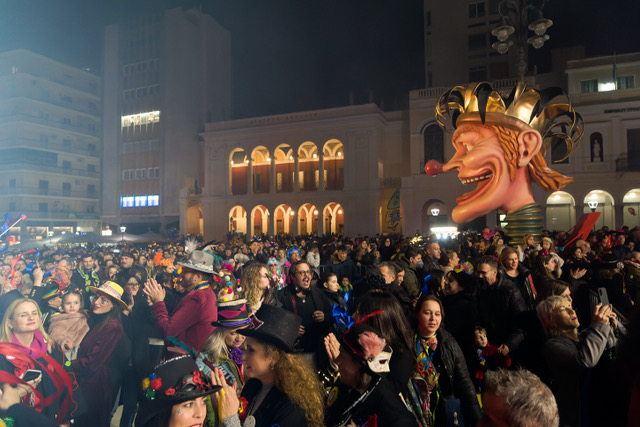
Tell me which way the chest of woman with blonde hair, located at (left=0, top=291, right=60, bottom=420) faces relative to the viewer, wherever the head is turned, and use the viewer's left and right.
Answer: facing the viewer and to the right of the viewer

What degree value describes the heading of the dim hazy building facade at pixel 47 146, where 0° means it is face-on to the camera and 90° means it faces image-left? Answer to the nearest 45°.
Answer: approximately 315°

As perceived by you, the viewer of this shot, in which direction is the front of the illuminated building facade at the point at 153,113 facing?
facing the viewer and to the left of the viewer

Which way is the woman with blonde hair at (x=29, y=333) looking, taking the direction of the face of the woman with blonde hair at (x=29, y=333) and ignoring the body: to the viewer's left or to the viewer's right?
to the viewer's right

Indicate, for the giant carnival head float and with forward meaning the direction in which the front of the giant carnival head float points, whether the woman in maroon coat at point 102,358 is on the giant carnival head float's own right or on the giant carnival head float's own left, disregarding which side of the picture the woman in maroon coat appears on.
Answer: on the giant carnival head float's own left

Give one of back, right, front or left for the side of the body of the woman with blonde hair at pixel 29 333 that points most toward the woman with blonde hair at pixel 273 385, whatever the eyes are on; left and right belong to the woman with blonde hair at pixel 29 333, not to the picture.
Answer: front

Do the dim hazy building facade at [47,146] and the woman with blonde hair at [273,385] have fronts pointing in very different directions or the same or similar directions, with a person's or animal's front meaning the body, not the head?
very different directions

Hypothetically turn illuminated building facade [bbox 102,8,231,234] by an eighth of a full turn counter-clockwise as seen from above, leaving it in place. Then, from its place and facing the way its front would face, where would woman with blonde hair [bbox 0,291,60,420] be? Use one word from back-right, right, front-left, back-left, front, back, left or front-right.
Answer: front

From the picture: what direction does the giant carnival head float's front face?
to the viewer's left

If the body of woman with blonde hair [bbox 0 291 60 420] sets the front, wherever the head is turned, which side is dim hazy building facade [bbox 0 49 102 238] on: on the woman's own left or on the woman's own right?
on the woman's own left
